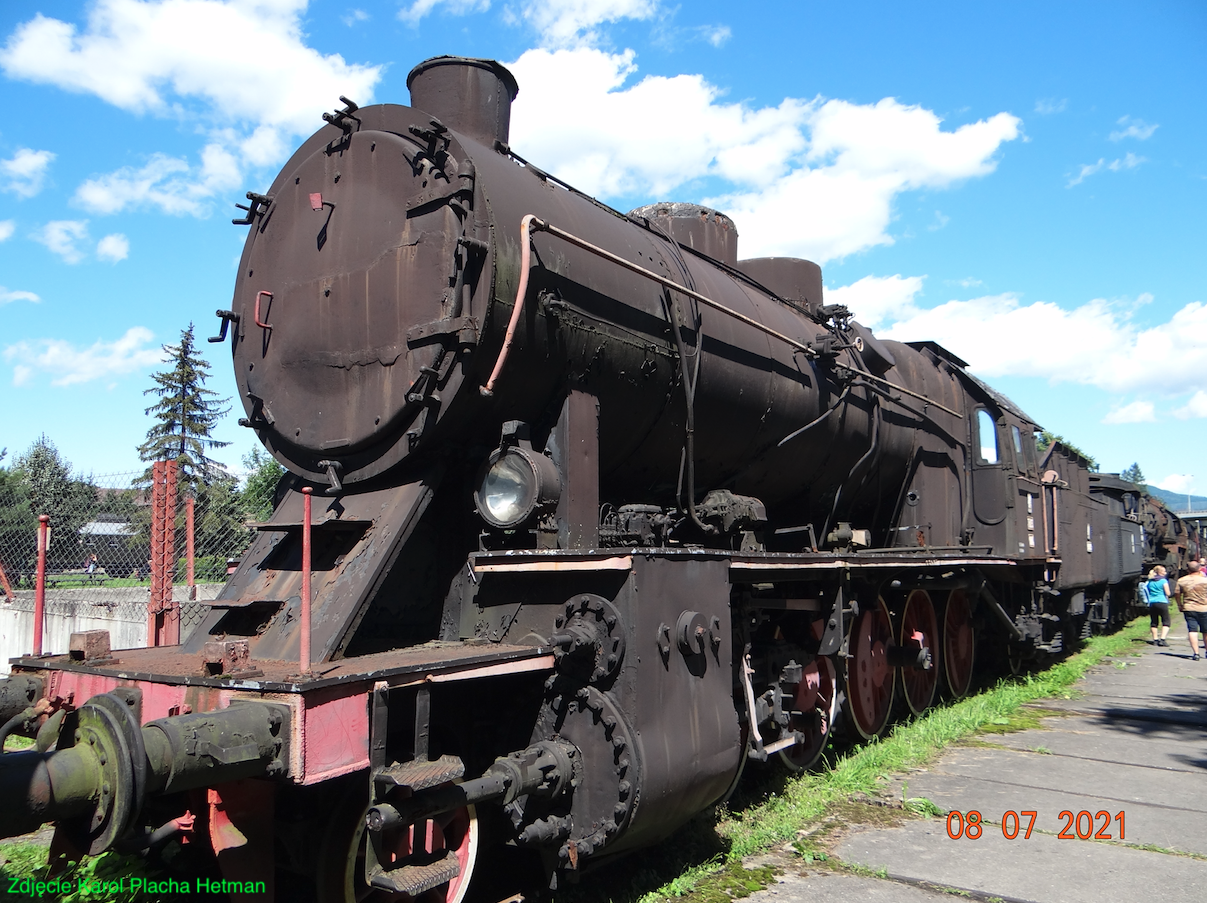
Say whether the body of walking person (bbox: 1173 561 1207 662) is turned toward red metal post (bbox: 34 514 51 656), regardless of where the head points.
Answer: no

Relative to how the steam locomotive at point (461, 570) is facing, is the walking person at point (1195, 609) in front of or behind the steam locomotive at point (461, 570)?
behind

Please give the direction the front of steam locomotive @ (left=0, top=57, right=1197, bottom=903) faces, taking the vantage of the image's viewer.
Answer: facing the viewer and to the left of the viewer

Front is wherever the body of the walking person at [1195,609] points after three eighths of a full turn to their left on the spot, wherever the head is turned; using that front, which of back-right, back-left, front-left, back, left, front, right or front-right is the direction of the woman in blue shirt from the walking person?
back-right

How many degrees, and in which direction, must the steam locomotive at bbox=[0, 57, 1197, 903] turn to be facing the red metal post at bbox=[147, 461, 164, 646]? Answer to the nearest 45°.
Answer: approximately 90° to its right

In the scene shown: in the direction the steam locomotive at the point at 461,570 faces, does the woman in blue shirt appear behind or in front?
behind

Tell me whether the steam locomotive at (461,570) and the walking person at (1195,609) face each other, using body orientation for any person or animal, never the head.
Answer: no

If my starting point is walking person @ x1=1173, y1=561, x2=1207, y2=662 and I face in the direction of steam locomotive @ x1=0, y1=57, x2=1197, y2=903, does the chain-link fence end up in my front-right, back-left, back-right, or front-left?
front-right
